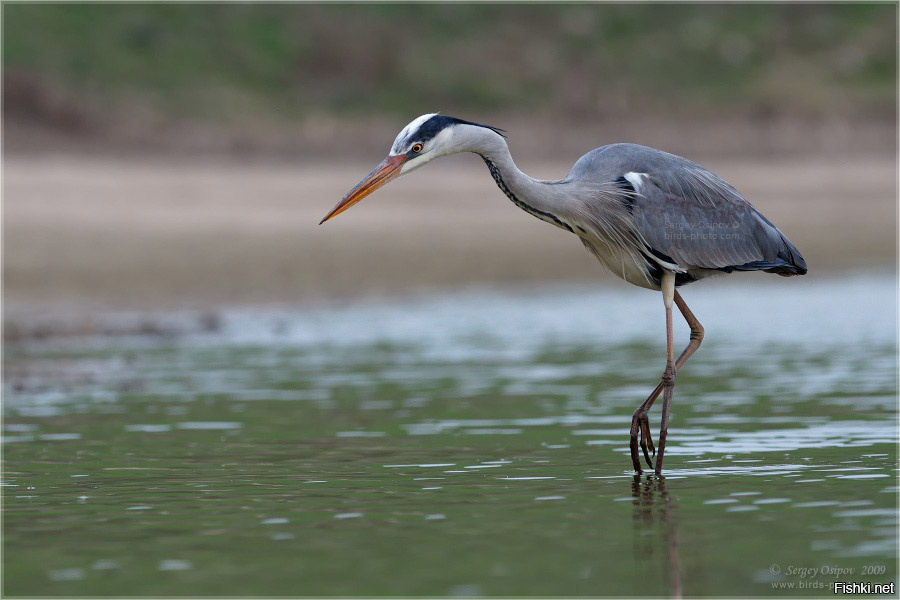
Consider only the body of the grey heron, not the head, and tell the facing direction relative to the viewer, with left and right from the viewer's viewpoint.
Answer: facing to the left of the viewer
